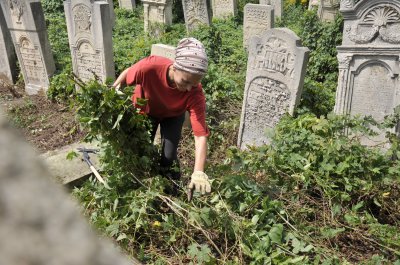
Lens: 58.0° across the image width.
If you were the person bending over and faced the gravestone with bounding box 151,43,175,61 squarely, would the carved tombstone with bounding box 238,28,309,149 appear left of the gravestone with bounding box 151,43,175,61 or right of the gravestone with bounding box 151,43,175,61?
right

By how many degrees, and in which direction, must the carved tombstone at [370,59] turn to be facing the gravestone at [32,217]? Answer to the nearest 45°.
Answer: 0° — it already faces it

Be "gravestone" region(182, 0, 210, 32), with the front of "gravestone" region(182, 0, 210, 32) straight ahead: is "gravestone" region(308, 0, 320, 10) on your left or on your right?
on your left

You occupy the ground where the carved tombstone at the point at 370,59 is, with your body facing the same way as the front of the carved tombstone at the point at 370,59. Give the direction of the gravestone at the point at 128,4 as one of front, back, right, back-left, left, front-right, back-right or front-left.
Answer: back-right

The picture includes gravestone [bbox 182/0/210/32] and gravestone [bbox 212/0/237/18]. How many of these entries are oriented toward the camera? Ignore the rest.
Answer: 2

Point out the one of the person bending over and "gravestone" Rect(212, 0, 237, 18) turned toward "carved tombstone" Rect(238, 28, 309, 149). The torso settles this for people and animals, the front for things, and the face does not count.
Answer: the gravestone

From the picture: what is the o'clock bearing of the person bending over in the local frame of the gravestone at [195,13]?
The person bending over is roughly at 12 o'clock from the gravestone.

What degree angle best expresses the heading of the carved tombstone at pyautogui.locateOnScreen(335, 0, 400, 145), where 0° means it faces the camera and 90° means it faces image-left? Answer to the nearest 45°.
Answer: approximately 0°

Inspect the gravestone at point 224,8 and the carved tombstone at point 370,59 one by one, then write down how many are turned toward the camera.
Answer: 2

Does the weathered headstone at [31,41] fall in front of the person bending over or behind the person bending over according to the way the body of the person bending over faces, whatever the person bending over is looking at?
behind

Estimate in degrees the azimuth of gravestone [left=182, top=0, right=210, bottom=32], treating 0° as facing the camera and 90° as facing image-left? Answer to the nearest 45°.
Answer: approximately 0°

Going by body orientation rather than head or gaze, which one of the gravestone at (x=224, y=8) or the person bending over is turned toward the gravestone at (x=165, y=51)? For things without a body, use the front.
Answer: the gravestone at (x=224, y=8)
